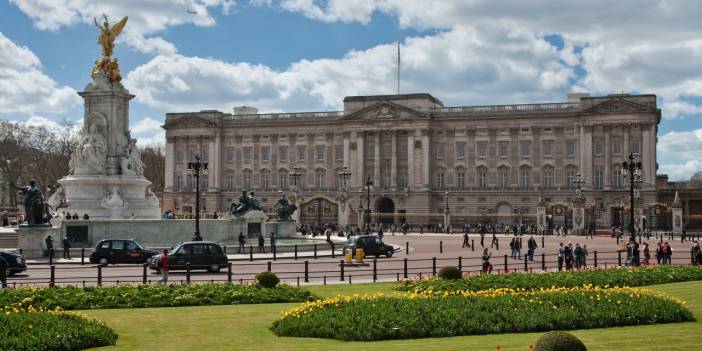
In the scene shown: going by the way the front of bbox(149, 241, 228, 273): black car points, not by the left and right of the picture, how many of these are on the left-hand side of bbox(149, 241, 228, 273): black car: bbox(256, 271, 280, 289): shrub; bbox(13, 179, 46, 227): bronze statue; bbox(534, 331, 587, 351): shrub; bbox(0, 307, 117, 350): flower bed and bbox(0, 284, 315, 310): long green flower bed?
4

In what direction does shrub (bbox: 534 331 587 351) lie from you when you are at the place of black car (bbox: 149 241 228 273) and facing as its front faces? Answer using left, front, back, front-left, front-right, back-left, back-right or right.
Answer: left

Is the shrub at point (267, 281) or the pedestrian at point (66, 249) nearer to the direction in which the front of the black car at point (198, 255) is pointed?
the pedestrian

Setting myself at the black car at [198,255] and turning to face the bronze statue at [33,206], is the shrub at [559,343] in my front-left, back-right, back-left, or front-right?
back-left

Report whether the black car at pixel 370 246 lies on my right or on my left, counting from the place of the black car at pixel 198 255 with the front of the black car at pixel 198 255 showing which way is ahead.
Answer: on my right

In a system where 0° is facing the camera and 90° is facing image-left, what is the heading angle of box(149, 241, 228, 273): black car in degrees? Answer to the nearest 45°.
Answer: approximately 90°

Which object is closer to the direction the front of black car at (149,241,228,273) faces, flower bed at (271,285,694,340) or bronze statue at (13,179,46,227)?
the bronze statue
